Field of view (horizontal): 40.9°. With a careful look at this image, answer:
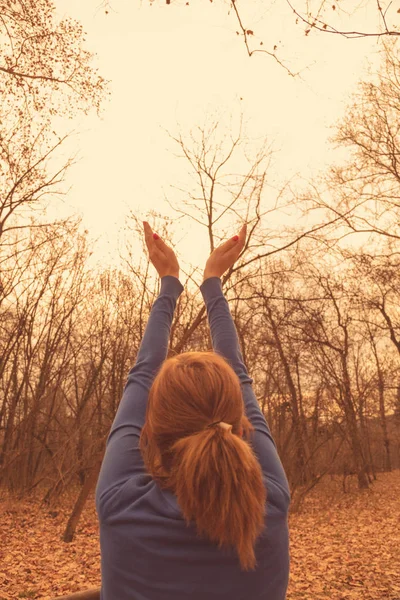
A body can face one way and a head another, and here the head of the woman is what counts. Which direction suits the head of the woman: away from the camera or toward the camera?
away from the camera

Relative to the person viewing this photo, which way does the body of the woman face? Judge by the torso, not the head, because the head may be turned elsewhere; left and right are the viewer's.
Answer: facing away from the viewer
